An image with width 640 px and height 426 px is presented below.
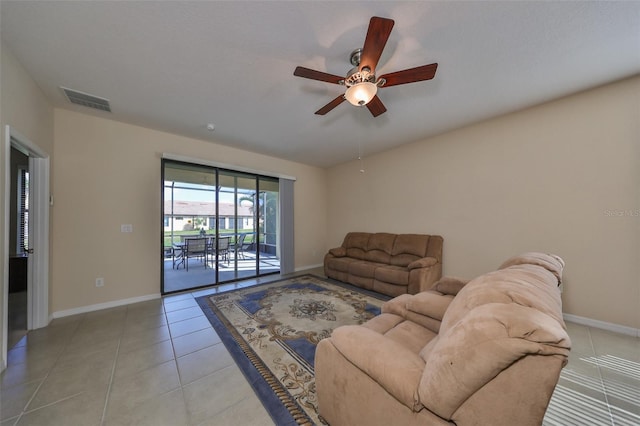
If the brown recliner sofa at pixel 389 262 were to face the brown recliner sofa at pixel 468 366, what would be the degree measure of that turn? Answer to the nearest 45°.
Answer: approximately 45° to its left

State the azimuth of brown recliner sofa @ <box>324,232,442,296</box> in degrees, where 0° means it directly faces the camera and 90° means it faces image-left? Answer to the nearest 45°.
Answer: approximately 45°

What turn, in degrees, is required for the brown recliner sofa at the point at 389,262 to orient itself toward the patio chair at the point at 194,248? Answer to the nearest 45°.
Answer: approximately 45° to its right

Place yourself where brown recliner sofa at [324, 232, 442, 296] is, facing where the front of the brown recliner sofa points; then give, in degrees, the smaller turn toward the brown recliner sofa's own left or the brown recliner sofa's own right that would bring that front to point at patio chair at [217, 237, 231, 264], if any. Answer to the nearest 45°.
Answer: approximately 45° to the brown recliner sofa's own right
